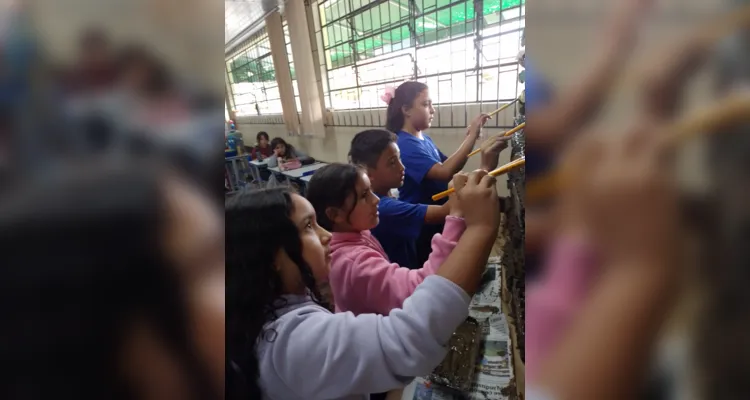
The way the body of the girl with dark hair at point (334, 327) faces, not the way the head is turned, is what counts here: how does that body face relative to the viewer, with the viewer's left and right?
facing to the right of the viewer

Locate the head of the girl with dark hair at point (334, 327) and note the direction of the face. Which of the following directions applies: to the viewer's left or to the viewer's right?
to the viewer's right

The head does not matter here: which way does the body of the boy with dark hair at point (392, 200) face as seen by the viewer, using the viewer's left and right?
facing to the right of the viewer

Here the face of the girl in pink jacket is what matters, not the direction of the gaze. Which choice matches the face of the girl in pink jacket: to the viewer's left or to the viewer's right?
to the viewer's right

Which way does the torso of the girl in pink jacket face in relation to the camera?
to the viewer's right

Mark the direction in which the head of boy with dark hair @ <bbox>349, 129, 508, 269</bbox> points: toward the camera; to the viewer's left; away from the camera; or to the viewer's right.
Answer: to the viewer's right

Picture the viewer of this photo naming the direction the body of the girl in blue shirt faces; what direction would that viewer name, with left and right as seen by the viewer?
facing to the right of the viewer

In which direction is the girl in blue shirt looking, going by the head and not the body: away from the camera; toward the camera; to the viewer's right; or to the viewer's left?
to the viewer's right
